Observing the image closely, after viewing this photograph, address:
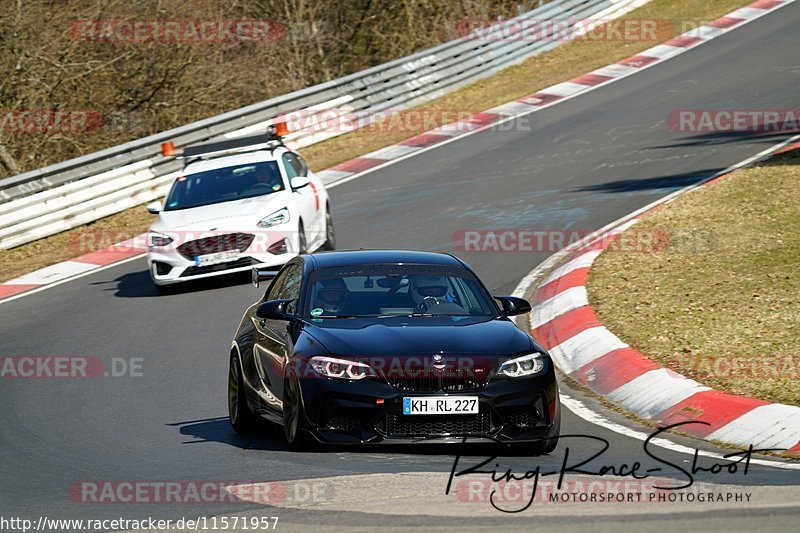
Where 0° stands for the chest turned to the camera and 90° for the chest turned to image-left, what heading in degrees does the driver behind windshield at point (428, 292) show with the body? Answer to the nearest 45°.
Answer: approximately 0°

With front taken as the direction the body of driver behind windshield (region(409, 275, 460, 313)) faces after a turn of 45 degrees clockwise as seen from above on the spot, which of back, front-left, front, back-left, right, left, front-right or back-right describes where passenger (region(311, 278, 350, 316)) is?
front-right

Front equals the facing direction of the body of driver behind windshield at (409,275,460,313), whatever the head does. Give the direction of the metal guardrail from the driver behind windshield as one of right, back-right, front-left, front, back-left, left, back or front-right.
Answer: back

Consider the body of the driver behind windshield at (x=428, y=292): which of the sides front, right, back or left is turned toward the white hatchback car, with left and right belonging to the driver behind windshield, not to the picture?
back
